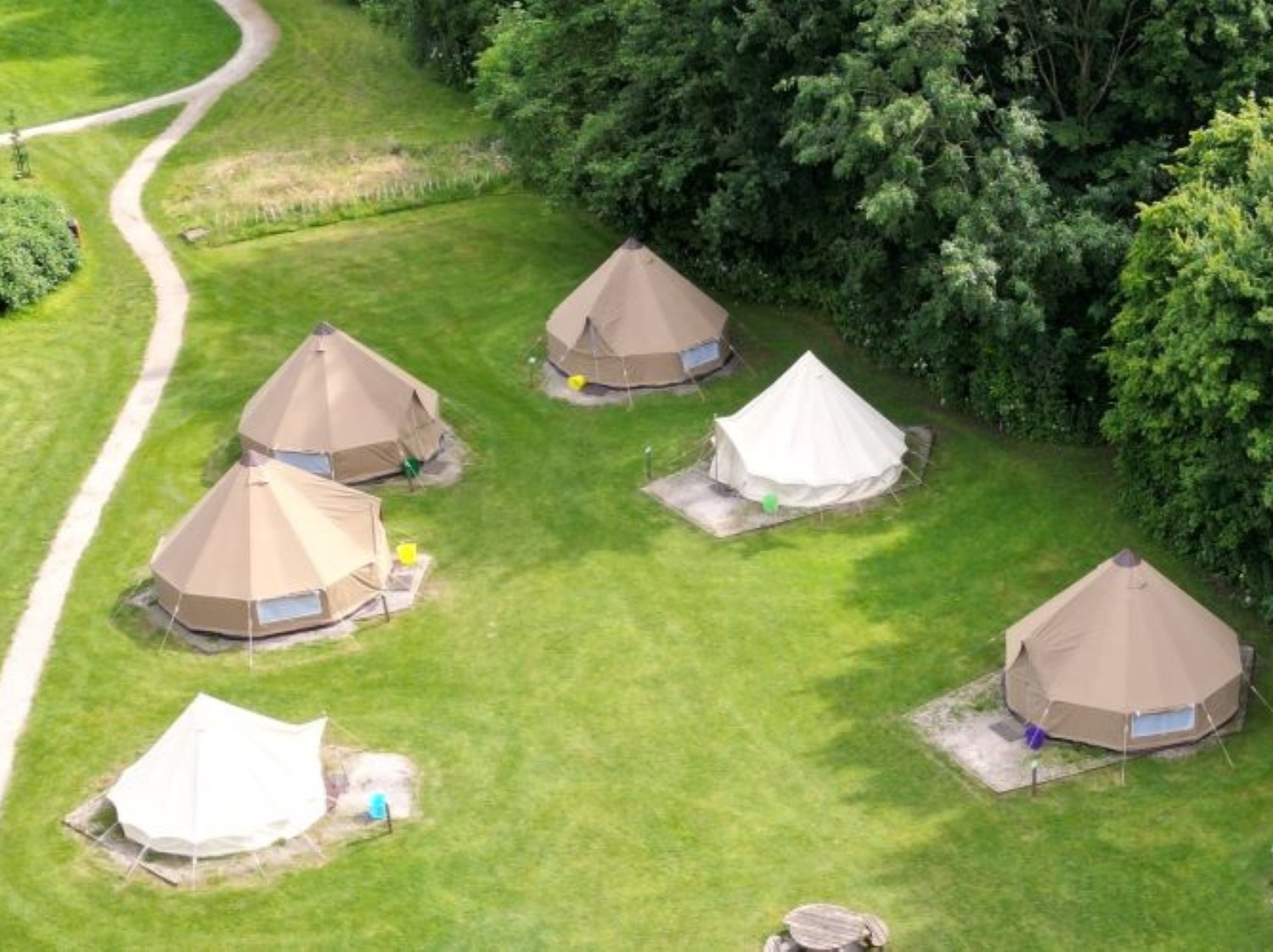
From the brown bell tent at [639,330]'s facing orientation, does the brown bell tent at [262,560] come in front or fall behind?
in front

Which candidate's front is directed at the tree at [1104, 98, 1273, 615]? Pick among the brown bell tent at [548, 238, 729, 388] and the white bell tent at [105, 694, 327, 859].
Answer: the white bell tent

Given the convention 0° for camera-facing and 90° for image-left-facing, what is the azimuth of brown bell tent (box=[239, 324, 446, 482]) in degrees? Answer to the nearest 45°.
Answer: approximately 315°

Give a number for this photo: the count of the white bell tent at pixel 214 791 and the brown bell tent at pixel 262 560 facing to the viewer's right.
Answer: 2

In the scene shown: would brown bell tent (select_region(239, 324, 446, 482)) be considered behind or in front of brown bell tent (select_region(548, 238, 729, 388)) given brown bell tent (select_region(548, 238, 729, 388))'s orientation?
in front

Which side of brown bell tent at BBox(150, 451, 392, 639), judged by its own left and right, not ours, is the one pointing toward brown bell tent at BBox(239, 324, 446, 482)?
left

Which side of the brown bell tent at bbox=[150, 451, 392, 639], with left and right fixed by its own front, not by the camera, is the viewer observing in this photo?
right

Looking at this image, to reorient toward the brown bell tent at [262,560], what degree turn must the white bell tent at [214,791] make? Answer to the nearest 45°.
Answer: approximately 90° to its left

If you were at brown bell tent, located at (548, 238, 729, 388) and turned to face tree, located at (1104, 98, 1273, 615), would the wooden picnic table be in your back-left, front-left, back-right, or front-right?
front-right

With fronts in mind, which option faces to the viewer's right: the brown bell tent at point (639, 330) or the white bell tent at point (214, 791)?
the white bell tent

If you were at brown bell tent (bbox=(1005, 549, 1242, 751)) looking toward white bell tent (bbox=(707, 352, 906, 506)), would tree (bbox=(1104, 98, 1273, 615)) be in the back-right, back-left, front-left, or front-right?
front-right

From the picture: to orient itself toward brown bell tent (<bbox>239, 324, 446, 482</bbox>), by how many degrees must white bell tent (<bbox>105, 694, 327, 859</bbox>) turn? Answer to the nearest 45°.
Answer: approximately 90° to its left

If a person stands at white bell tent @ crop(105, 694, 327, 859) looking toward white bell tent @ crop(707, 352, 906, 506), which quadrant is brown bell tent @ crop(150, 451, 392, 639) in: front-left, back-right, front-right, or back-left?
front-left

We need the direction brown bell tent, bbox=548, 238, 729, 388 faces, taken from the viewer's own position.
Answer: facing the viewer and to the left of the viewer

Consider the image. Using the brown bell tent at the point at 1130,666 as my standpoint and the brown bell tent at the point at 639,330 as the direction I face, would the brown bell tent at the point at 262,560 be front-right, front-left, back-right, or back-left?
front-left

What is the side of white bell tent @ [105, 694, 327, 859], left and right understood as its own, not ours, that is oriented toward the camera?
right

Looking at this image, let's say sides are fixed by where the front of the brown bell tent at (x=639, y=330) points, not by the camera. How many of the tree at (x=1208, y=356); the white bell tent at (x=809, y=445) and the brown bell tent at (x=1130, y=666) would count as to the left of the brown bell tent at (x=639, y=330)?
3

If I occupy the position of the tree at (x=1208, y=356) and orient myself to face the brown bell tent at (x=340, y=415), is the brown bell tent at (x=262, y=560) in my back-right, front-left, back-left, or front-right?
front-left
